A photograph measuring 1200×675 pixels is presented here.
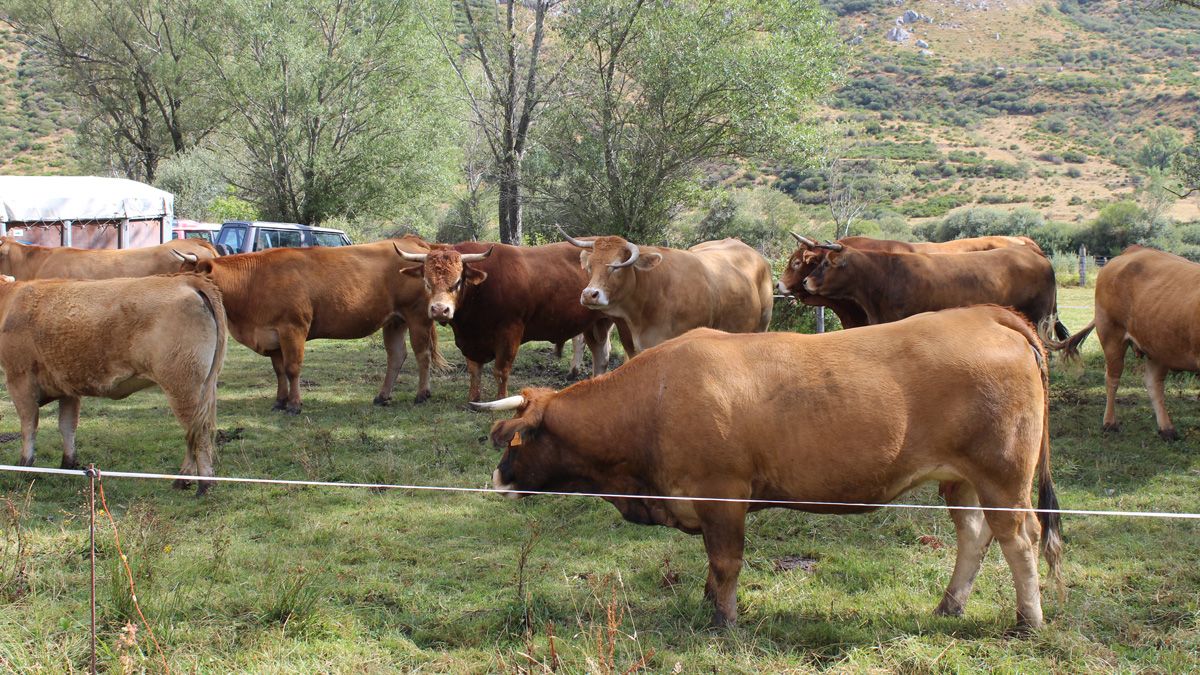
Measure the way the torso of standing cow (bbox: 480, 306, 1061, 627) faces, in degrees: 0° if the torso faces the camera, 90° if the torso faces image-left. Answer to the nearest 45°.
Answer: approximately 90°

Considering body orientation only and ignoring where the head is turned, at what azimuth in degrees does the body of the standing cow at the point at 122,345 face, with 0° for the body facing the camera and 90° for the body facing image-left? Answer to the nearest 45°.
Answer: approximately 90°

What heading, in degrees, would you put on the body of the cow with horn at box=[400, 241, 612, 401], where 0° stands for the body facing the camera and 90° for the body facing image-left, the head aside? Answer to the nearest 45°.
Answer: approximately 45°

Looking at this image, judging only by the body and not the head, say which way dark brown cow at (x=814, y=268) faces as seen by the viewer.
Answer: to the viewer's left

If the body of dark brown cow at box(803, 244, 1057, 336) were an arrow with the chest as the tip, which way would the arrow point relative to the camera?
to the viewer's left

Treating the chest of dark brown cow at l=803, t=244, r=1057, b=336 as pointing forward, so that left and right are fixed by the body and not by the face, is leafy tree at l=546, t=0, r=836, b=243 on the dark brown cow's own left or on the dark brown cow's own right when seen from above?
on the dark brown cow's own right

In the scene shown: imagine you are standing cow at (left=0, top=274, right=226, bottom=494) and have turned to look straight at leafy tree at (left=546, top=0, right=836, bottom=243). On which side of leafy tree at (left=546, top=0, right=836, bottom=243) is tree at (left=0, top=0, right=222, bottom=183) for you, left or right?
left
